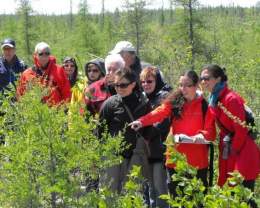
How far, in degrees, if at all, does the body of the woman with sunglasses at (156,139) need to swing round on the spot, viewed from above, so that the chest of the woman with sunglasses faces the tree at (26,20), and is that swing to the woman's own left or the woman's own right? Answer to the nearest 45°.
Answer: approximately 135° to the woman's own right

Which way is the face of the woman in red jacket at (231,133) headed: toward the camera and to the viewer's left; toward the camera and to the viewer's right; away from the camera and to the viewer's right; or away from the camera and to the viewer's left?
toward the camera and to the viewer's left

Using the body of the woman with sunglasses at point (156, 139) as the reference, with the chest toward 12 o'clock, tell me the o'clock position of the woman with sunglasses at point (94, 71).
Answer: the woman with sunglasses at point (94, 71) is roughly at 3 o'clock from the woman with sunglasses at point (156, 139).
